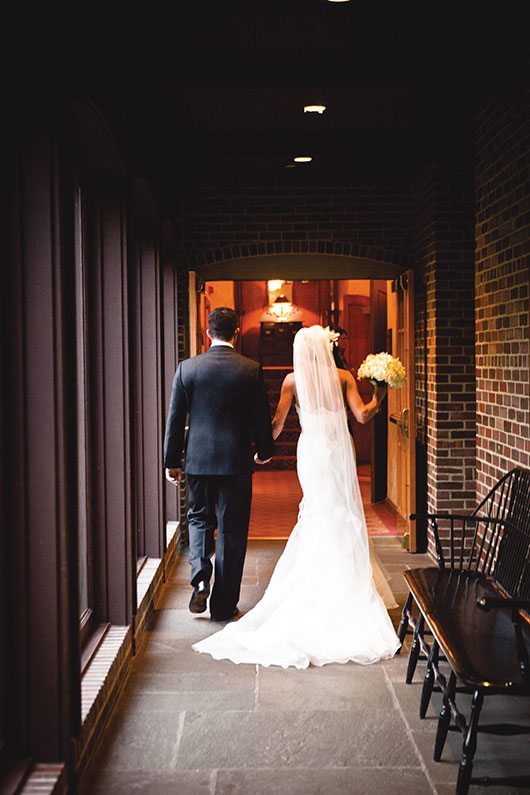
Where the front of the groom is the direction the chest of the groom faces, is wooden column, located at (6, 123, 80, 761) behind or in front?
behind

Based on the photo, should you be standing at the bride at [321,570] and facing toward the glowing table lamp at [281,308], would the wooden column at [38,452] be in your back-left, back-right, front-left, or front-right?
back-left

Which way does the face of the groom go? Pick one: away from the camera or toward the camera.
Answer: away from the camera

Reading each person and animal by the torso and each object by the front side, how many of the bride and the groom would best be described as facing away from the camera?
2

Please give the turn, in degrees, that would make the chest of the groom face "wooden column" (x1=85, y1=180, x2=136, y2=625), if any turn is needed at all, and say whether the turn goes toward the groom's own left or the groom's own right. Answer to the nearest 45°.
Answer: approximately 135° to the groom's own left

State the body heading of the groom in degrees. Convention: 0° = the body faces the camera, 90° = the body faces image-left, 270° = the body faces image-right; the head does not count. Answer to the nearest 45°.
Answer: approximately 180°

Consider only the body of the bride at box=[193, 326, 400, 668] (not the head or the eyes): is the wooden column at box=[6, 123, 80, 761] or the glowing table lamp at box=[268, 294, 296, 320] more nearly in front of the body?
the glowing table lamp

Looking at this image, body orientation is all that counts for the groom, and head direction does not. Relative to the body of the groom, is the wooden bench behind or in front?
behind

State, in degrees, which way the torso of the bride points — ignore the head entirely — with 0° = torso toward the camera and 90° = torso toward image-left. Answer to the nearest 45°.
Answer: approximately 180°

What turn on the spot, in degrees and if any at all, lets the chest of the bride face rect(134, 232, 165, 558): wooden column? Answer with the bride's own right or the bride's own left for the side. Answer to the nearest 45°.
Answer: approximately 45° to the bride's own left

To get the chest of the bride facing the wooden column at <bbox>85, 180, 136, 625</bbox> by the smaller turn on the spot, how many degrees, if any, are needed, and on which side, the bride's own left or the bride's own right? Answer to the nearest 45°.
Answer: approximately 135° to the bride's own left

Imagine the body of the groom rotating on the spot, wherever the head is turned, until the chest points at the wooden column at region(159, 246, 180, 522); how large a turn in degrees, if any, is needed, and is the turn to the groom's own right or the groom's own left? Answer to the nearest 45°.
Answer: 0° — they already face it
